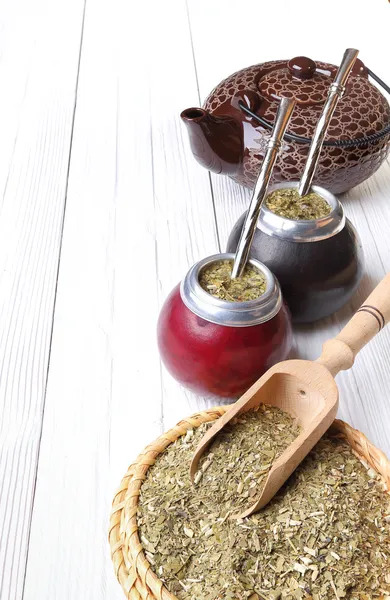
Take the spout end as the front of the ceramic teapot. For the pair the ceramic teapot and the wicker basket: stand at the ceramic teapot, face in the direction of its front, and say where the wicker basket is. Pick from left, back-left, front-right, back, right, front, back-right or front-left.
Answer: front-left

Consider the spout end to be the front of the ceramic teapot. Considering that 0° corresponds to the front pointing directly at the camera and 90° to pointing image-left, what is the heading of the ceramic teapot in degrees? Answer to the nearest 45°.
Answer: approximately 45°
